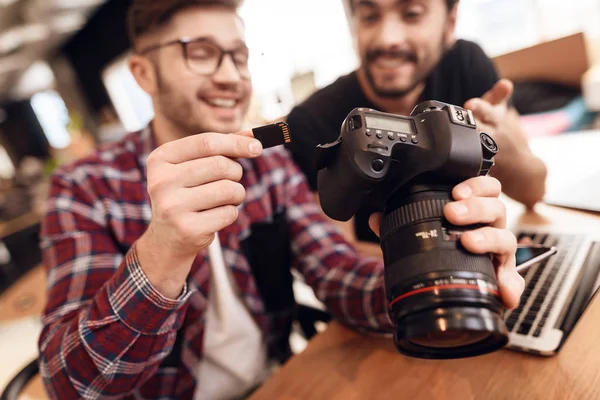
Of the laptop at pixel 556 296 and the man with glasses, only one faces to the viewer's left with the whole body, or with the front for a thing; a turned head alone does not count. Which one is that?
the laptop

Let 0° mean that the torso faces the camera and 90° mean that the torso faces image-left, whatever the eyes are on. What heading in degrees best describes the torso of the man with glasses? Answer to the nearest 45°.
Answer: approximately 315°

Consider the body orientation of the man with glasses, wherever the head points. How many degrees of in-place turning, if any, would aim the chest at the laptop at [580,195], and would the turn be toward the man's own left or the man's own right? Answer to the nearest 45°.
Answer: approximately 45° to the man's own left

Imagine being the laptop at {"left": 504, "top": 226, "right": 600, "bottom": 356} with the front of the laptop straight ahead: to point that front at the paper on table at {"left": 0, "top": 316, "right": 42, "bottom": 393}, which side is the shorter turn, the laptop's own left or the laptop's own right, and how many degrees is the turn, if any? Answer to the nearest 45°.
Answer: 0° — it already faces it

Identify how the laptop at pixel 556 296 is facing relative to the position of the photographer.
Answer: facing to the left of the viewer
